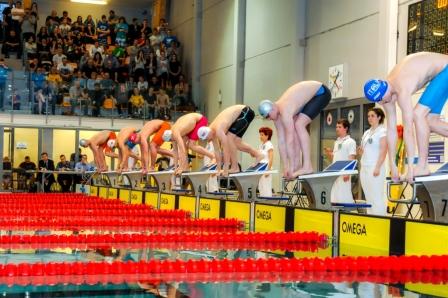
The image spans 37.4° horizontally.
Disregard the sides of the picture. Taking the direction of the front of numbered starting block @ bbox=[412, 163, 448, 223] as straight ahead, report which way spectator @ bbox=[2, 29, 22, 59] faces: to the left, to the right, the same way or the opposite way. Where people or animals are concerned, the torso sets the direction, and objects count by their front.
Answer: to the left

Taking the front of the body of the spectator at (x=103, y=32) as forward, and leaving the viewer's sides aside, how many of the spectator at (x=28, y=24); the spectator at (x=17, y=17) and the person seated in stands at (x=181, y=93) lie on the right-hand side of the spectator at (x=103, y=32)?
2

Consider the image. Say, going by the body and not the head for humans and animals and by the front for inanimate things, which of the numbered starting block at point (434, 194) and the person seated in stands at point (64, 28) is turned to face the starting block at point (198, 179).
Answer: the person seated in stands

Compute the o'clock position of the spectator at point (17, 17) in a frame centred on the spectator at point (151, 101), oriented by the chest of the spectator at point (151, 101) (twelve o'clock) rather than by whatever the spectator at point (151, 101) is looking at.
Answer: the spectator at point (17, 17) is roughly at 4 o'clock from the spectator at point (151, 101).

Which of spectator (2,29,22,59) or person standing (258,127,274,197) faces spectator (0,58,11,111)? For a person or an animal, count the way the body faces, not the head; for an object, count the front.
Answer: spectator (2,29,22,59)

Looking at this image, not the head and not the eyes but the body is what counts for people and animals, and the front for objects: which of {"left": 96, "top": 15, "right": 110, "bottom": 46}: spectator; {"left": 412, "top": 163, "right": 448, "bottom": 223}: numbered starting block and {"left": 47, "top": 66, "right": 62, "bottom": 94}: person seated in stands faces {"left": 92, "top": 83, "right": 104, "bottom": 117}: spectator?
{"left": 96, "top": 15, "right": 110, "bottom": 46}: spectator

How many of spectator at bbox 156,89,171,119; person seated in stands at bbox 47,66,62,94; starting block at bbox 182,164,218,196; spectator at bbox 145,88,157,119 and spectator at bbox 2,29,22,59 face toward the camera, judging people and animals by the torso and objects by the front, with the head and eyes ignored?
4

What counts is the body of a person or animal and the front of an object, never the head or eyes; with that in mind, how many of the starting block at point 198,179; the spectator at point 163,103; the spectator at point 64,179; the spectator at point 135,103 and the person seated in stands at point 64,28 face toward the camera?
4

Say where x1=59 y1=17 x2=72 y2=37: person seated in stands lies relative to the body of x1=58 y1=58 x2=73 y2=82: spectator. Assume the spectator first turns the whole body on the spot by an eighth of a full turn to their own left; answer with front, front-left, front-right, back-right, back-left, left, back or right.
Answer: back-left

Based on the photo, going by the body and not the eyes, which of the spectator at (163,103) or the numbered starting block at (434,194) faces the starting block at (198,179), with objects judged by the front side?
the spectator

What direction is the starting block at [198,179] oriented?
to the viewer's left

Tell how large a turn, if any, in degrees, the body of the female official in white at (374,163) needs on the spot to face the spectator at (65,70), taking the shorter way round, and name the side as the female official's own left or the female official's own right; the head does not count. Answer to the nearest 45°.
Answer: approximately 90° to the female official's own right
